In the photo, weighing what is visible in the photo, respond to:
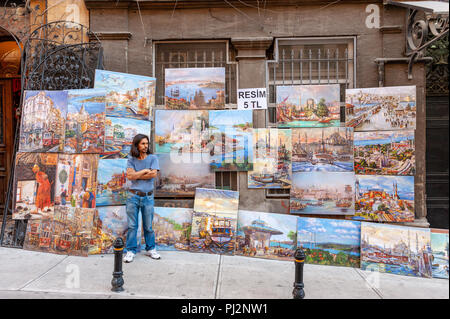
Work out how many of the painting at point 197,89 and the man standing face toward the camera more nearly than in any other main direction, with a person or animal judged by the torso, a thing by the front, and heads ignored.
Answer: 2

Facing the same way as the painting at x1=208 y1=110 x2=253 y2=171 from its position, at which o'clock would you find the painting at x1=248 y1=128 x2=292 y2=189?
the painting at x1=248 y1=128 x2=292 y2=189 is roughly at 9 o'clock from the painting at x1=208 y1=110 x2=253 y2=171.

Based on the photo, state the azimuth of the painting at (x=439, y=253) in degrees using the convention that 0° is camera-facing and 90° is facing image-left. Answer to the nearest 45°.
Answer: approximately 0°

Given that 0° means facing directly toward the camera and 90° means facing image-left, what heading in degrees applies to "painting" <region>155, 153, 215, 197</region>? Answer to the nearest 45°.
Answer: approximately 0°

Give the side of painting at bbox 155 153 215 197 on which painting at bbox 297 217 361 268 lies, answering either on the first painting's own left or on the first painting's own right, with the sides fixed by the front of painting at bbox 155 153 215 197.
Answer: on the first painting's own left

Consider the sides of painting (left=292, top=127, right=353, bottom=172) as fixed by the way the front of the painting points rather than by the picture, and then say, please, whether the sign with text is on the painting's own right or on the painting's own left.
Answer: on the painting's own right

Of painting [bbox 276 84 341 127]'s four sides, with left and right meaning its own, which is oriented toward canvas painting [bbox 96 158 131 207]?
right
